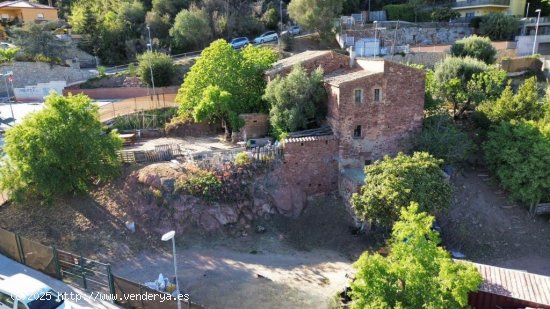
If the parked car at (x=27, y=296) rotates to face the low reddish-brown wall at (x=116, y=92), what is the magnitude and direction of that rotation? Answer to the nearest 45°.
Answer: approximately 135° to its left

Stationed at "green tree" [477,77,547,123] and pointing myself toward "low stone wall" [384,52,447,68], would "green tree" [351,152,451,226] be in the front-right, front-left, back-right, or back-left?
back-left

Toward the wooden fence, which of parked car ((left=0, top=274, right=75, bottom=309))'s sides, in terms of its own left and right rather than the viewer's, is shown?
left

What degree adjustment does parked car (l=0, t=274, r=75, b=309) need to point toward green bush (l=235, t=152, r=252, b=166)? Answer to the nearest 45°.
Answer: approximately 90° to its left

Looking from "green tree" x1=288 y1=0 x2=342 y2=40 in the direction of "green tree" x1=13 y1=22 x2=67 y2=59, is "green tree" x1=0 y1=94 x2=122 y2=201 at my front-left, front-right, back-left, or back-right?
front-left

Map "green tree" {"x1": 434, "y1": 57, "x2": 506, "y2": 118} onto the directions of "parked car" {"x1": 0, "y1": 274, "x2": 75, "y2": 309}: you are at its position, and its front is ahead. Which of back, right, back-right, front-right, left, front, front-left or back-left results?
front-left

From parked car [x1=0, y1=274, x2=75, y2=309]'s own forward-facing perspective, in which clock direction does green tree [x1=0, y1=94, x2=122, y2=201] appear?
The green tree is roughly at 8 o'clock from the parked car.

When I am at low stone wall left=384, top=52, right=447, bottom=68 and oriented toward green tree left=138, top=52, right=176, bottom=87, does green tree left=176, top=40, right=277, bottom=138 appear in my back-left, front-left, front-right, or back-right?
front-left

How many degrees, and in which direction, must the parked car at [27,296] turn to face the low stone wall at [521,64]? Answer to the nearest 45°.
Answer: approximately 45° to its left

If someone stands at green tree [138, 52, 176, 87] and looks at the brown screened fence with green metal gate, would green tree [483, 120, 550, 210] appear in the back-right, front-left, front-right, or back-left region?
front-left

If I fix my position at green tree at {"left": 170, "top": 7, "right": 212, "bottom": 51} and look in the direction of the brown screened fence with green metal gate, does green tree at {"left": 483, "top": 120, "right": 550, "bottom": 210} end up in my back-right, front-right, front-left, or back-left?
front-left

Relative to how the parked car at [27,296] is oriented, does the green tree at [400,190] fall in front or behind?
in front

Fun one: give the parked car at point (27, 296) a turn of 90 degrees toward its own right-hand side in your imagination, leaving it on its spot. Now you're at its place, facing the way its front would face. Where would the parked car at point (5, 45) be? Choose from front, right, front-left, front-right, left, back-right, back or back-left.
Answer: back-right
